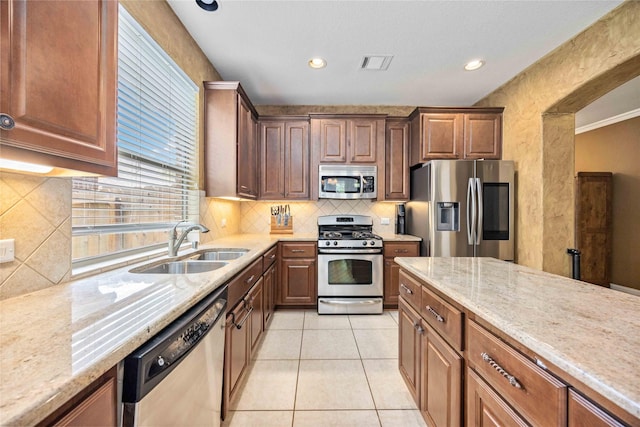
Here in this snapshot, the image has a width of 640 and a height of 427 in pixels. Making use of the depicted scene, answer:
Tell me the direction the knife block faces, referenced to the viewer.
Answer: facing the viewer

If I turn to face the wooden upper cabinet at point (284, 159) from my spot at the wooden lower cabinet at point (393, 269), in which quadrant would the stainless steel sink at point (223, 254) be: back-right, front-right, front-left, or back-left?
front-left

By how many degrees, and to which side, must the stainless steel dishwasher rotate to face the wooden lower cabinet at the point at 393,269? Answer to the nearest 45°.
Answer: approximately 90° to its left

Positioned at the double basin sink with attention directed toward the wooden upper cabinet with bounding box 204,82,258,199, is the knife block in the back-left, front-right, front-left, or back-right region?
front-right

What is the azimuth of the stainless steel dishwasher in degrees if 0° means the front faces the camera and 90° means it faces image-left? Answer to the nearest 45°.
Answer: approximately 315°

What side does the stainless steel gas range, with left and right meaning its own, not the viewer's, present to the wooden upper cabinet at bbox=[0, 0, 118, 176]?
front

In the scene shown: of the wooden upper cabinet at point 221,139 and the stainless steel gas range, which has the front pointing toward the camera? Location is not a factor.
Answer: the stainless steel gas range

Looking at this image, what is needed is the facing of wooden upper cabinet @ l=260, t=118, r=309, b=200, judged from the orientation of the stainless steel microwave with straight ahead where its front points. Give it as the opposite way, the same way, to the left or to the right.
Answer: the same way

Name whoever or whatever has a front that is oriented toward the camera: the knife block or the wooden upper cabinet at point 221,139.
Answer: the knife block

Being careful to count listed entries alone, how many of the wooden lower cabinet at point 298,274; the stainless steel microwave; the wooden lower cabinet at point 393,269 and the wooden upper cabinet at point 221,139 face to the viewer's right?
1

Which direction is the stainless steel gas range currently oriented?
toward the camera

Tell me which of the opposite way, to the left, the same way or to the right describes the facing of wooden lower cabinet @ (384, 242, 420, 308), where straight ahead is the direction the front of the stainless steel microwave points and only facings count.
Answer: the same way

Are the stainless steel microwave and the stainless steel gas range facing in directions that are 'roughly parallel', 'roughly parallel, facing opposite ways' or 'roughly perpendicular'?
roughly parallel

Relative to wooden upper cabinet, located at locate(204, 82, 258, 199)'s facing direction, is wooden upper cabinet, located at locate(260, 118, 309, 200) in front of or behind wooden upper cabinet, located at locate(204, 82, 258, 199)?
in front

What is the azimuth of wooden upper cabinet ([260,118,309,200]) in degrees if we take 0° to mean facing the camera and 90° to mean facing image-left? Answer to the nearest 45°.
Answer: approximately 0°

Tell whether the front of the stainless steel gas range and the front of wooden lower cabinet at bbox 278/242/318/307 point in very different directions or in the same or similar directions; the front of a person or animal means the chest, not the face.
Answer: same or similar directions

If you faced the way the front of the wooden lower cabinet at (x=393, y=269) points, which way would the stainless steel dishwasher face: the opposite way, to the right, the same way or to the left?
to the left
